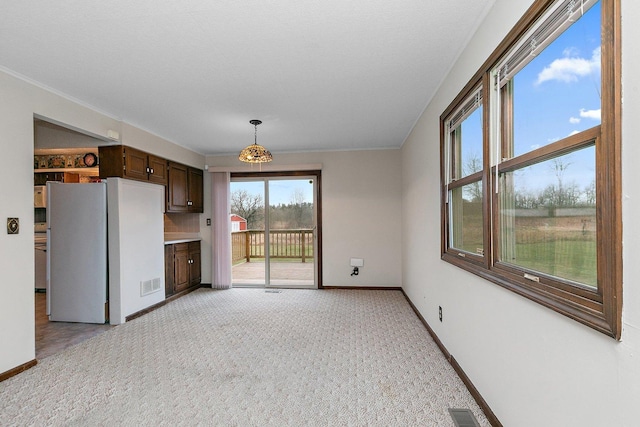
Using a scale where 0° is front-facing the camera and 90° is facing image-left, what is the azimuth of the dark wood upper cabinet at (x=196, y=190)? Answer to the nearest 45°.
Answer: approximately 315°

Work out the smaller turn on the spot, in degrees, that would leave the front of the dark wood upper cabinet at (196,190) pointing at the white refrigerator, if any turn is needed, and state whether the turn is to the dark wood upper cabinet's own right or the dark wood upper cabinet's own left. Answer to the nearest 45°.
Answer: approximately 90° to the dark wood upper cabinet's own right

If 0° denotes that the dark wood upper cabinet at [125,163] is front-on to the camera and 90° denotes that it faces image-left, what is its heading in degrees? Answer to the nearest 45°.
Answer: approximately 315°

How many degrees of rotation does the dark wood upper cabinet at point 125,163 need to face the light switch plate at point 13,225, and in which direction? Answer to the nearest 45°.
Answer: approximately 90° to its right

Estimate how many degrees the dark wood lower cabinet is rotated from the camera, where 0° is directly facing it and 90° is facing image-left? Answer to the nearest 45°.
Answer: approximately 315°

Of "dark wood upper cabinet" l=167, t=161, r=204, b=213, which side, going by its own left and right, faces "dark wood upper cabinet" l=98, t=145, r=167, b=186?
right
